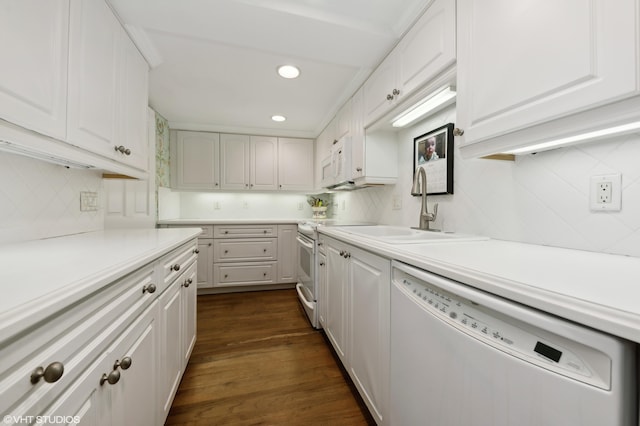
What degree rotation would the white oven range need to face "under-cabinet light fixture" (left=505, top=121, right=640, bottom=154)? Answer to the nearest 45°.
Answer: approximately 135° to its left

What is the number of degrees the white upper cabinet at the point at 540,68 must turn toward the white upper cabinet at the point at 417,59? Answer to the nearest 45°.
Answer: approximately 90° to its right

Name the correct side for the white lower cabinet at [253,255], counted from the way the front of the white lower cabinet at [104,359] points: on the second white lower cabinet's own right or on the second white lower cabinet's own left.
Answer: on the second white lower cabinet's own left

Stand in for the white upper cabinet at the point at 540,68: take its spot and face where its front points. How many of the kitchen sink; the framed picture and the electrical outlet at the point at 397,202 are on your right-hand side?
3

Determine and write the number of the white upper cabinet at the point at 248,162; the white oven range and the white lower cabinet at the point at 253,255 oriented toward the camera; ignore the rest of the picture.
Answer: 2

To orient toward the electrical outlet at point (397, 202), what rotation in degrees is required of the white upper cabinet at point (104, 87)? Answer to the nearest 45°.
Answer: approximately 45° to its left

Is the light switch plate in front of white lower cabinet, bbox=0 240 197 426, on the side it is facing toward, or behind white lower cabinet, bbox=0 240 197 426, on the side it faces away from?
behind

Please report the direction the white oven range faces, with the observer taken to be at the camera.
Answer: facing to the left of the viewer

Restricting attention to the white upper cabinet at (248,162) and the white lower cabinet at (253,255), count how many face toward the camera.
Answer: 2
